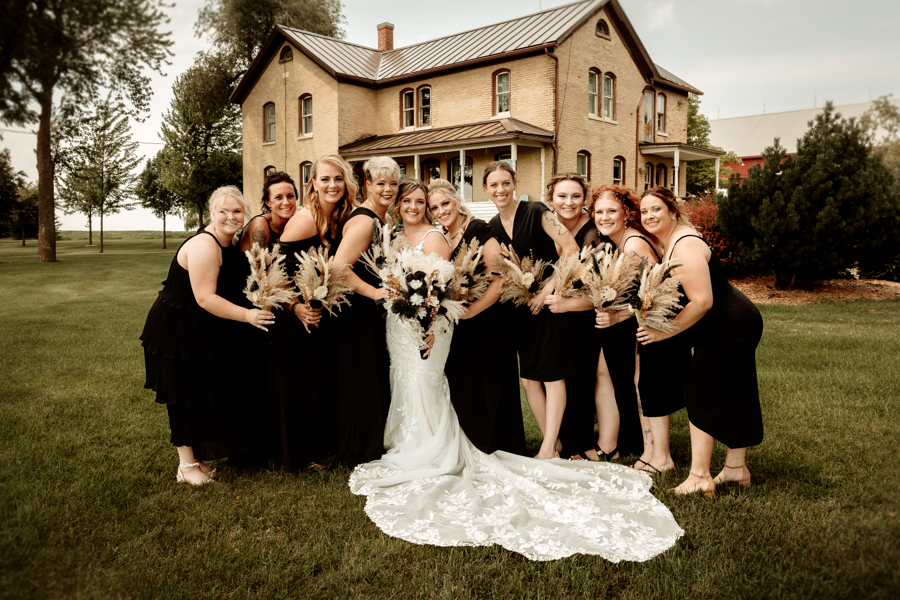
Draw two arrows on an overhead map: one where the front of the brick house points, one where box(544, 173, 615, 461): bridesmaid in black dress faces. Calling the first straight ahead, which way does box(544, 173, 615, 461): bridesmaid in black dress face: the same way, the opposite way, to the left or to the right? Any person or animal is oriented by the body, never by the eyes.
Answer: the same way

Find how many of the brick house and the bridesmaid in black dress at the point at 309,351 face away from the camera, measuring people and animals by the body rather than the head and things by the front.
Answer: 0

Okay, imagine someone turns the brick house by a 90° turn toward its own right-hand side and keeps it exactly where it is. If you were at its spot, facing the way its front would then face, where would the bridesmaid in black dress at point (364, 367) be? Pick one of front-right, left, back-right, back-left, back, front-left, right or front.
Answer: back-left

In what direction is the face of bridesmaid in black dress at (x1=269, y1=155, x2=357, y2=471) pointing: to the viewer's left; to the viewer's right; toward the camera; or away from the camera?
toward the camera

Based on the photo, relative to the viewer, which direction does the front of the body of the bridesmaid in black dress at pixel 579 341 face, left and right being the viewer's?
facing the viewer and to the left of the viewer

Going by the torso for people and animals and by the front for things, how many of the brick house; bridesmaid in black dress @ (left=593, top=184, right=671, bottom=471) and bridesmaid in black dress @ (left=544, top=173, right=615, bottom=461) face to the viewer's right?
0

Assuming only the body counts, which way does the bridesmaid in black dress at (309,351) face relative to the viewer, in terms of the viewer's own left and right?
facing the viewer and to the right of the viewer

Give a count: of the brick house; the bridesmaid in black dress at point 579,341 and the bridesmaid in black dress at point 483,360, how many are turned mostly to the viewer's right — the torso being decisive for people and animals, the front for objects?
0

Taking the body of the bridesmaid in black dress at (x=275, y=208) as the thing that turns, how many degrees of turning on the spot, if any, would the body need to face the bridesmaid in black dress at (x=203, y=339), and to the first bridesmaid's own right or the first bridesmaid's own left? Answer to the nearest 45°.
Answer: approximately 90° to the first bridesmaid's own right

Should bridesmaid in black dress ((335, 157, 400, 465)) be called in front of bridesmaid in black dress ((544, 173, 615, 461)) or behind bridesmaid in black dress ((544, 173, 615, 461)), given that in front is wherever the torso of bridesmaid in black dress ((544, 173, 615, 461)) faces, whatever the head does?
in front

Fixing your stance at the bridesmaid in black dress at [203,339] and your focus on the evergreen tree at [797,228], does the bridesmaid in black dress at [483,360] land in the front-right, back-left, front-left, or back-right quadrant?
front-right

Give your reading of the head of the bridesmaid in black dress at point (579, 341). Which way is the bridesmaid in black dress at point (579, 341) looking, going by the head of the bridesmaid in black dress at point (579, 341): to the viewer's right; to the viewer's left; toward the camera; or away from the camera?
toward the camera
